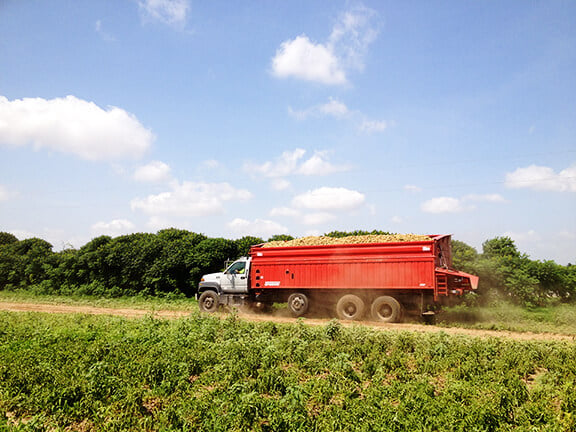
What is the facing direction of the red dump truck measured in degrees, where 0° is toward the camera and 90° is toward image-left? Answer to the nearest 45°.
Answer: approximately 90°
